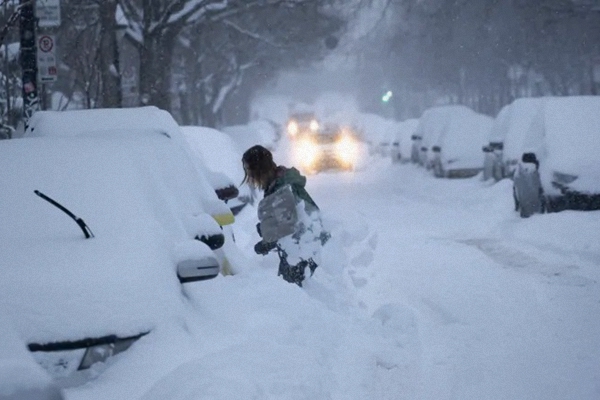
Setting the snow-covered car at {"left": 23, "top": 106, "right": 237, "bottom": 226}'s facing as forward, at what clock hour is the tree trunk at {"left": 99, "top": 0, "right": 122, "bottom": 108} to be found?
The tree trunk is roughly at 6 o'clock from the snow-covered car.

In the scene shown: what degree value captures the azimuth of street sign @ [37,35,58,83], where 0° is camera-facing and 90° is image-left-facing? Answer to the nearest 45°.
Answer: approximately 0°

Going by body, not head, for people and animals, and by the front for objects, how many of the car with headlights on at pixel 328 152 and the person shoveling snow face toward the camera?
1

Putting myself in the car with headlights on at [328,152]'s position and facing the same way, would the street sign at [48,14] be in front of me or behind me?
in front

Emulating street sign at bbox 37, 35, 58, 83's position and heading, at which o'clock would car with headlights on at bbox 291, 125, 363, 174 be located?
The car with headlights on is roughly at 7 o'clock from the street sign.
